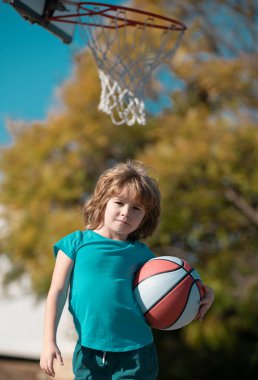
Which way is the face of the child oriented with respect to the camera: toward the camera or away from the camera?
toward the camera

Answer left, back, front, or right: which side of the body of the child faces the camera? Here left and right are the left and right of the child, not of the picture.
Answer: front
